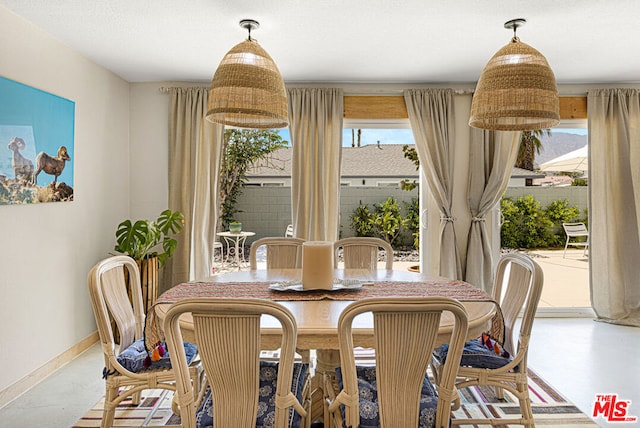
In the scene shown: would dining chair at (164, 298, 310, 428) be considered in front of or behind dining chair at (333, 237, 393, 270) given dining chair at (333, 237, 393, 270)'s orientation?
in front

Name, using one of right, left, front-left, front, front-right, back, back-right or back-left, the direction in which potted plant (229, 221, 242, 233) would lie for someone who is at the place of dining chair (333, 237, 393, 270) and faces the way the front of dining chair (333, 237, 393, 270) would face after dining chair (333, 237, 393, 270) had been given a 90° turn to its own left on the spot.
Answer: back-left

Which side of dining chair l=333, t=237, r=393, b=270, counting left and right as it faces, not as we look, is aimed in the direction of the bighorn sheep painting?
right

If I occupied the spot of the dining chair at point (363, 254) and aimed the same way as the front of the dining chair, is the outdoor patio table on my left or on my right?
on my right

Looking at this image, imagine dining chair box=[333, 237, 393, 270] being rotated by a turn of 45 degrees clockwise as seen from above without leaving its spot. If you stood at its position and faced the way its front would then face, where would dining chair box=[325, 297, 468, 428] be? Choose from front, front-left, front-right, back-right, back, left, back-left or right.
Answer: front-left

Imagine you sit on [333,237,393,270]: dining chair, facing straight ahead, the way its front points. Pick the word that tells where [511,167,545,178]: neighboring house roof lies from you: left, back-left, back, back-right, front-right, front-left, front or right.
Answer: back-left

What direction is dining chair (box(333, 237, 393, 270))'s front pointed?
toward the camera

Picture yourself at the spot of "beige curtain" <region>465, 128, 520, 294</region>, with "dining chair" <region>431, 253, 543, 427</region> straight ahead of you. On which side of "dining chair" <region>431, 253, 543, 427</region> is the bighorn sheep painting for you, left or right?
right

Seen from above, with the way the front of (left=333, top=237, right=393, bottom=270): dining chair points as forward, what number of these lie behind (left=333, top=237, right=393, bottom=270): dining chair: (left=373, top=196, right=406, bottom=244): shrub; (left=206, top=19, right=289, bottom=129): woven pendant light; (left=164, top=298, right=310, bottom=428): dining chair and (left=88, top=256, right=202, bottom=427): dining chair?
1

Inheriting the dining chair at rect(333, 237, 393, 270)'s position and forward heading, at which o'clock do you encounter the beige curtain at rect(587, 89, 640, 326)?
The beige curtain is roughly at 8 o'clock from the dining chair.

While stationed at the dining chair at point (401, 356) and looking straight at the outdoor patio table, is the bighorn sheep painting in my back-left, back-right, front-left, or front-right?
front-left

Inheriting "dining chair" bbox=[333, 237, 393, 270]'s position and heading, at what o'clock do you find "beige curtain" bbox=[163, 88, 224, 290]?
The beige curtain is roughly at 4 o'clock from the dining chair.

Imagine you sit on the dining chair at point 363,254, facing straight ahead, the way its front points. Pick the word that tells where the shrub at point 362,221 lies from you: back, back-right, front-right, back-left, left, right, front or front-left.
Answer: back

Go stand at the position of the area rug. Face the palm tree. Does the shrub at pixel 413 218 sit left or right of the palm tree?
left

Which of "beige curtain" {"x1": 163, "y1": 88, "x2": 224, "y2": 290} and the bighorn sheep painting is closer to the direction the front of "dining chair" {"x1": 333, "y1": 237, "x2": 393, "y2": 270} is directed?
the bighorn sheep painting

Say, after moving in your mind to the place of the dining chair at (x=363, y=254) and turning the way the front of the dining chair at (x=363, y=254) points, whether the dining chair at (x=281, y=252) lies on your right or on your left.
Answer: on your right

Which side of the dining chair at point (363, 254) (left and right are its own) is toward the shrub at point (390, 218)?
back

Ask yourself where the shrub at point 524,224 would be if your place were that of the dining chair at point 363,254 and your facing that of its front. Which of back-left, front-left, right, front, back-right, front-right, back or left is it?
back-left

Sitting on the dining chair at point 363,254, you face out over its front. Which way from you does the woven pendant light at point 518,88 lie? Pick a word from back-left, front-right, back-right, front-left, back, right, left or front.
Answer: front-left
